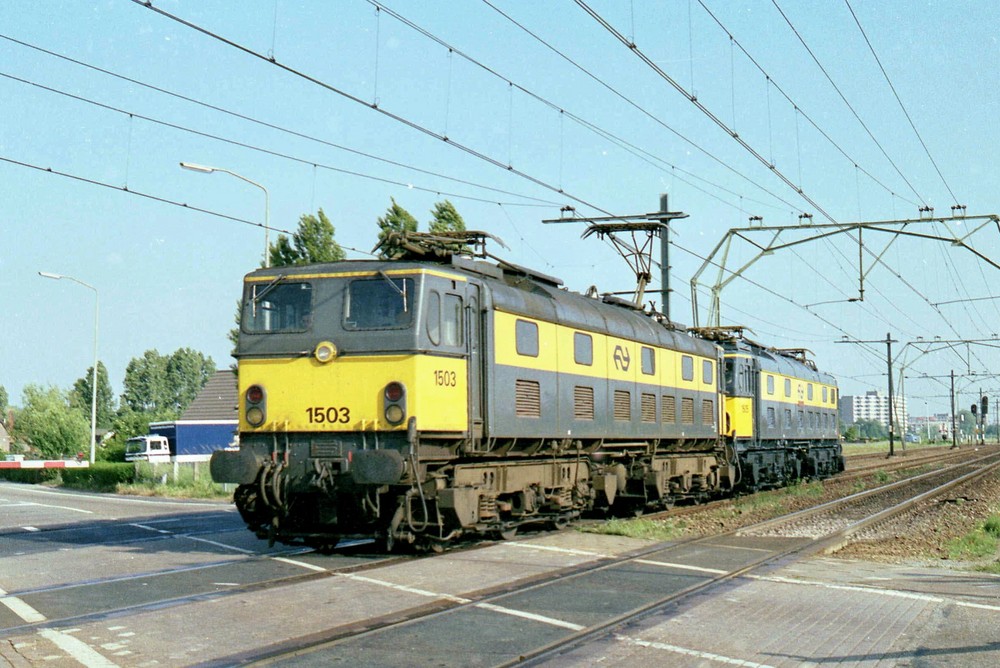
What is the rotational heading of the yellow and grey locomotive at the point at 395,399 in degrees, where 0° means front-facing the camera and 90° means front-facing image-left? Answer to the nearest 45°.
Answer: approximately 45°

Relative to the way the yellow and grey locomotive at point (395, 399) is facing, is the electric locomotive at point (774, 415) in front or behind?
behind

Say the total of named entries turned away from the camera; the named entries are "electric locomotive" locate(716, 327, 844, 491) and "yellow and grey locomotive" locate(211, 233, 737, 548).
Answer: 0

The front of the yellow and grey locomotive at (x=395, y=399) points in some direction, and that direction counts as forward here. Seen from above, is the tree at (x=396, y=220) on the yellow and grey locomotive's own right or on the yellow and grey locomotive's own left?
on the yellow and grey locomotive's own right

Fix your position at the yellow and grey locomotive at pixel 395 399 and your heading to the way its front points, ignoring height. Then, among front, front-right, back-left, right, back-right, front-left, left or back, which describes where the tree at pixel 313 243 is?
back-right

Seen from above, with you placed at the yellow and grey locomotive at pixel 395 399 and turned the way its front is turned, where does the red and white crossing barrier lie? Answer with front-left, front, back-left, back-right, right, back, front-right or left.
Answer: right

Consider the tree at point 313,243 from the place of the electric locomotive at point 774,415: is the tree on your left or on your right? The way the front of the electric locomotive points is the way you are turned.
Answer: on your right

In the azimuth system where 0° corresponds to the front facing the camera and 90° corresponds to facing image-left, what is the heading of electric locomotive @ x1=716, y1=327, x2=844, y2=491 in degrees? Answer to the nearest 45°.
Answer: approximately 45°

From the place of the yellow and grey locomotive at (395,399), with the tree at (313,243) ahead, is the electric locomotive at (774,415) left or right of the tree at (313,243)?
right

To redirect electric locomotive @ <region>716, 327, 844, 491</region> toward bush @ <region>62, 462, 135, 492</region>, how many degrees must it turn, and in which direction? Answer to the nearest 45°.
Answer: approximately 45° to its right

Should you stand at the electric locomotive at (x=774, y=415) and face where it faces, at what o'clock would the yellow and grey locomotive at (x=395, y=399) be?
The yellow and grey locomotive is roughly at 11 o'clock from the electric locomotive.
